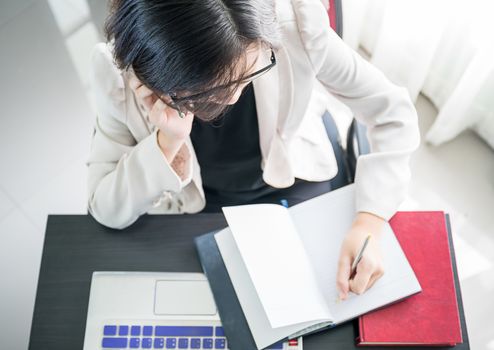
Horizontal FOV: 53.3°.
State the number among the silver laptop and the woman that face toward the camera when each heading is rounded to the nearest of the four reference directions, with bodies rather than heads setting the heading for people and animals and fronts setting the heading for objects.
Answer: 1

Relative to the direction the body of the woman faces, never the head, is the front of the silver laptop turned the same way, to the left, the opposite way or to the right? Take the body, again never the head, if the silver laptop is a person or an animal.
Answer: the opposite way

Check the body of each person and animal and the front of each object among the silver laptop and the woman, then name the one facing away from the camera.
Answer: the silver laptop

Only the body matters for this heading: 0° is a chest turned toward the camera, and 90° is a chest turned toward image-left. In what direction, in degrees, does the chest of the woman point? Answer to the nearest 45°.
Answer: approximately 0°

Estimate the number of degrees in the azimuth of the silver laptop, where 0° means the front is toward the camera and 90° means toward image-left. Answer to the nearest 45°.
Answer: approximately 180°

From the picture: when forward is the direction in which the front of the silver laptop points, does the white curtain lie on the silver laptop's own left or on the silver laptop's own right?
on the silver laptop's own right
